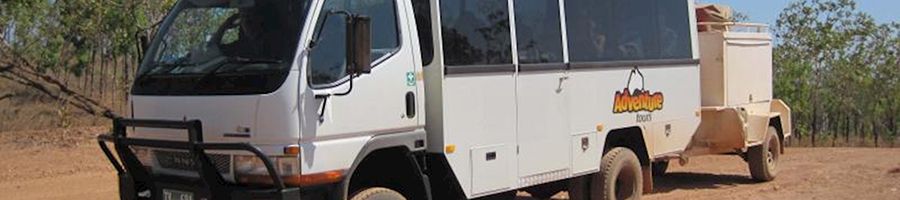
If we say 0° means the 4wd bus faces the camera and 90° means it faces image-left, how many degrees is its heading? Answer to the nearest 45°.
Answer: approximately 45°
